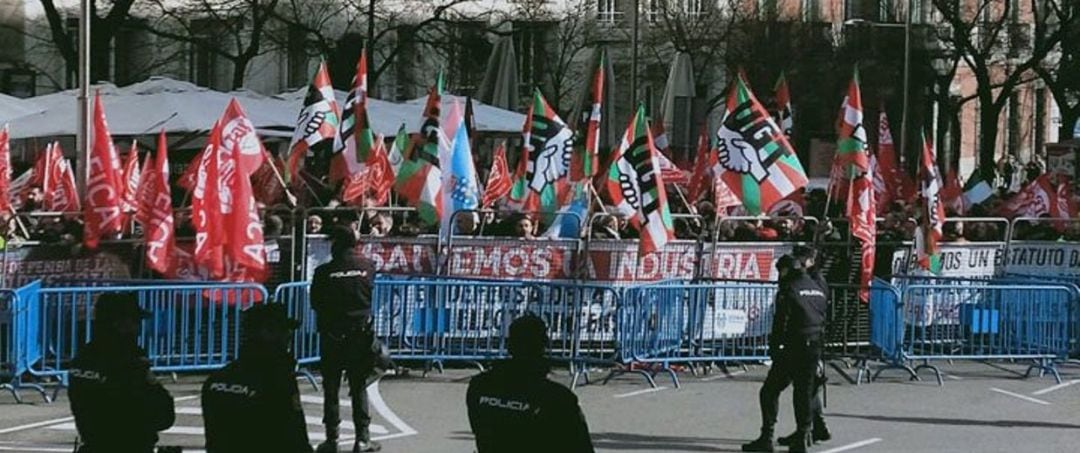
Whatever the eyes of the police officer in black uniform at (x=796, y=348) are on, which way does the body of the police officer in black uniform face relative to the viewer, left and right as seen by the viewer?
facing away from the viewer and to the left of the viewer

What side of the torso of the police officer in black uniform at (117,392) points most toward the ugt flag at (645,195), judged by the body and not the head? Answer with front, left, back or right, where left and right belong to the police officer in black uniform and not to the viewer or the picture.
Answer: front

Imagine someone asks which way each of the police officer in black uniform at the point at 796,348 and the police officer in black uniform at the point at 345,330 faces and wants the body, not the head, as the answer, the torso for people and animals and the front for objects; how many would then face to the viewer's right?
0

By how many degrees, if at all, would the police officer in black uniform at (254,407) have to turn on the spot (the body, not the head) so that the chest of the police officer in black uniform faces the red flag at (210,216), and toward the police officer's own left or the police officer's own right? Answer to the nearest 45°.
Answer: approximately 45° to the police officer's own left

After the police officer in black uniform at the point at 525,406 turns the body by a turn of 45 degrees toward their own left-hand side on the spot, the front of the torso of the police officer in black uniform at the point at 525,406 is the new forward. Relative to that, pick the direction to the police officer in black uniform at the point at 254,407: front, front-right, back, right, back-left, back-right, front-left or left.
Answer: left

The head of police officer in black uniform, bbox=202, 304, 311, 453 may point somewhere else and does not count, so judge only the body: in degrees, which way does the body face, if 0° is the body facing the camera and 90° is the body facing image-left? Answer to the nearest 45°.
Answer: approximately 225°

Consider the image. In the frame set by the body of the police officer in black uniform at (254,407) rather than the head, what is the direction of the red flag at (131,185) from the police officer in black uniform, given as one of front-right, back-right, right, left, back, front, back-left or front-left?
front-left

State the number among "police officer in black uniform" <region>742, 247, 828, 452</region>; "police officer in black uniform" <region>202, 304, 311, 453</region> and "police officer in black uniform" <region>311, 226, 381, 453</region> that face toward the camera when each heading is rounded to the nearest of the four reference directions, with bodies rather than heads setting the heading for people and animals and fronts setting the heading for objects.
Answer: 0

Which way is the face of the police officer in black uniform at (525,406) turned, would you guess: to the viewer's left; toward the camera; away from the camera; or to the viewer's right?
away from the camera

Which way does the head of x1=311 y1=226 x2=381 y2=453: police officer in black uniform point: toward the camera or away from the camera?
away from the camera

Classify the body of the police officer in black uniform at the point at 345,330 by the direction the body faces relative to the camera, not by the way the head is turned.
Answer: away from the camera

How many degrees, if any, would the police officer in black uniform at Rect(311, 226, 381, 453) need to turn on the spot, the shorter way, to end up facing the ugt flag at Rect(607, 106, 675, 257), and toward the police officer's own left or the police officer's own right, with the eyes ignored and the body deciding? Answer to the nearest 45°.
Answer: approximately 45° to the police officer's own right
